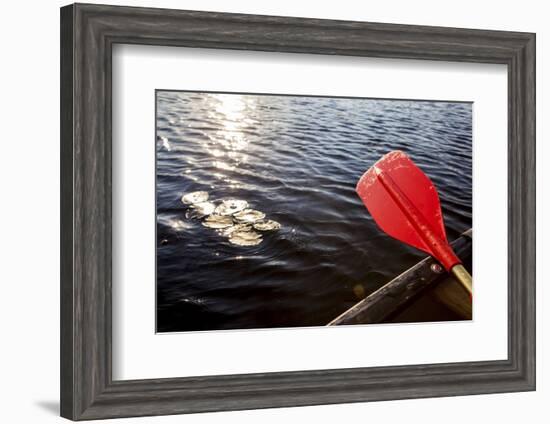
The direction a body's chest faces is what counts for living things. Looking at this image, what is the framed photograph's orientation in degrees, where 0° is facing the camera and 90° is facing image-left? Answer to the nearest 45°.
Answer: approximately 315°
